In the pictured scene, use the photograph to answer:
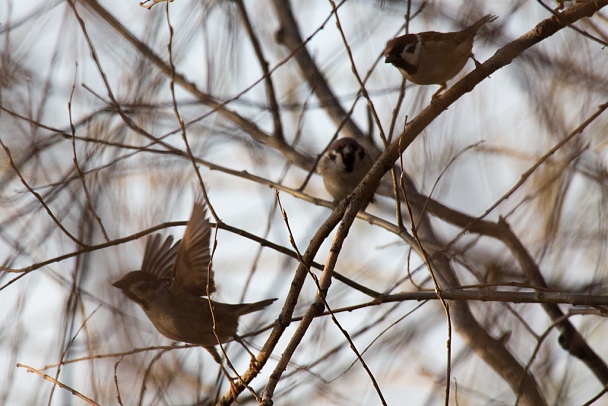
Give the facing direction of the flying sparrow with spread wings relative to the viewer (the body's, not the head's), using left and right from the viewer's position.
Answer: facing to the left of the viewer

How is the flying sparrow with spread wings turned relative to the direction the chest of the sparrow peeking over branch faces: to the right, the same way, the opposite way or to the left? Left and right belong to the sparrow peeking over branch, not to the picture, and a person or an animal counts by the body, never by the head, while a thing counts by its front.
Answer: to the right

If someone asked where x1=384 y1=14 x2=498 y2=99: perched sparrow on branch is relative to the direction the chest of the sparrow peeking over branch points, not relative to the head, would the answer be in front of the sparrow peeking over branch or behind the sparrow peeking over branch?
in front

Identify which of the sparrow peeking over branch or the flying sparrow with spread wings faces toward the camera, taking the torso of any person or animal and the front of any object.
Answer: the sparrow peeking over branch

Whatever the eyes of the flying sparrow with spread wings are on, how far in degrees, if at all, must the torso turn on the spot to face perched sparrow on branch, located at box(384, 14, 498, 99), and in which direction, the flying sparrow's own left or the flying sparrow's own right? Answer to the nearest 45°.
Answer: approximately 135° to the flying sparrow's own left

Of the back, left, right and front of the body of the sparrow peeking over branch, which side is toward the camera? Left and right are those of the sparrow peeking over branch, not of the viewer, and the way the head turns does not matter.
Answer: front

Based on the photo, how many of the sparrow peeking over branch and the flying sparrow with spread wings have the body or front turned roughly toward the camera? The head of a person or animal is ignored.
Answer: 1
